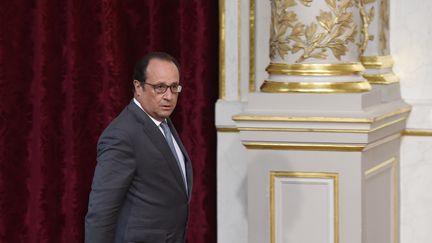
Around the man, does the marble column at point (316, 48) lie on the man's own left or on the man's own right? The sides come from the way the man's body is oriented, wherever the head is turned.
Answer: on the man's own left

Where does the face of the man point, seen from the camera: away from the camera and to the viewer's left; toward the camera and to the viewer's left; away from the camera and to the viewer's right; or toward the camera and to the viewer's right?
toward the camera and to the viewer's right

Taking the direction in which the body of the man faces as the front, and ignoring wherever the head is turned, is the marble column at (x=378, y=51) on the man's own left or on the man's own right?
on the man's own left
